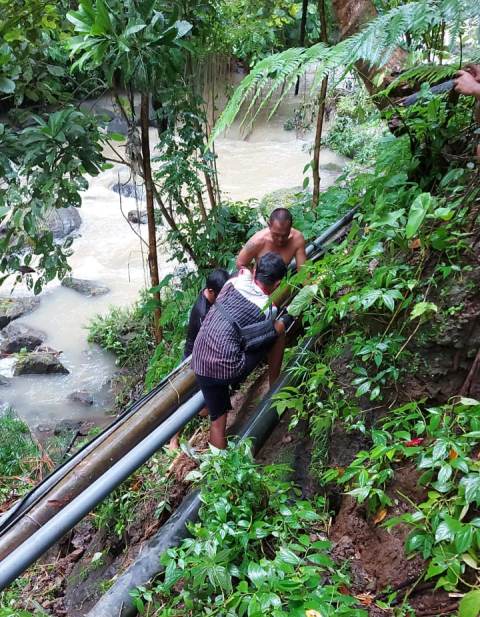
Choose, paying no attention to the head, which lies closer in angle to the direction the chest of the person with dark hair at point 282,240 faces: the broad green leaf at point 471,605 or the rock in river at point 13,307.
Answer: the broad green leaf

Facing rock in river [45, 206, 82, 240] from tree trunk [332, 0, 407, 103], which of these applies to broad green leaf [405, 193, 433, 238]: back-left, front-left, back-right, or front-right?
back-left

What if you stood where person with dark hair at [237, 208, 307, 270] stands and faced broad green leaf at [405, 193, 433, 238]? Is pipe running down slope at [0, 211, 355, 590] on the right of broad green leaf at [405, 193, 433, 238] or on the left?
right

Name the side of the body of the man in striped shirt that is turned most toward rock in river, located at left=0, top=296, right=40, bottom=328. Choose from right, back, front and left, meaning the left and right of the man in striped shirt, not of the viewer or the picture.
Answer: left

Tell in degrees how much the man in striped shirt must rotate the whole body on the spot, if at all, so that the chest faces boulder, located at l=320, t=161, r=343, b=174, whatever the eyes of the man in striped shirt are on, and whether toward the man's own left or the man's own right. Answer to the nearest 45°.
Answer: approximately 45° to the man's own left

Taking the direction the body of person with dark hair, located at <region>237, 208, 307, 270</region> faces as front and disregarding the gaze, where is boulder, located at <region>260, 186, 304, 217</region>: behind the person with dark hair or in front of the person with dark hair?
behind

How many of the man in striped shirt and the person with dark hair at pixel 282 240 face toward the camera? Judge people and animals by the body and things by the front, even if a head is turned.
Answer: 1

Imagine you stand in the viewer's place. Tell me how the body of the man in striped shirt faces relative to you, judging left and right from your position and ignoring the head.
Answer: facing away from the viewer and to the right of the viewer

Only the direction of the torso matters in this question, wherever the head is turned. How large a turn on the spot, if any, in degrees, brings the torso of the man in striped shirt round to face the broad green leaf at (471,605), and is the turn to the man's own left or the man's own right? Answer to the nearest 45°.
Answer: approximately 135° to the man's own right

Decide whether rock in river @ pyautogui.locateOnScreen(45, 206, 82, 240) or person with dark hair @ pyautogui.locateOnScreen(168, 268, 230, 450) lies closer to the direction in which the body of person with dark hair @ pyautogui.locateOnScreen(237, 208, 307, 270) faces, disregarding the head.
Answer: the person with dark hair

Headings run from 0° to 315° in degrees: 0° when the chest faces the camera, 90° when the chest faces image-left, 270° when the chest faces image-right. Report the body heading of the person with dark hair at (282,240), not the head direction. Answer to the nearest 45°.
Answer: approximately 0°

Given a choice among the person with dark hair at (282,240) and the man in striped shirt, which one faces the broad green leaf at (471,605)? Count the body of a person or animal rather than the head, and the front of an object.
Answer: the person with dark hair
